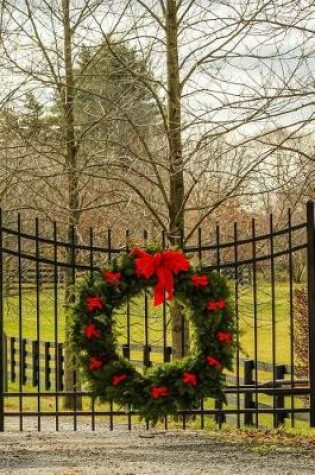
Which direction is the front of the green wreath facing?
toward the camera
